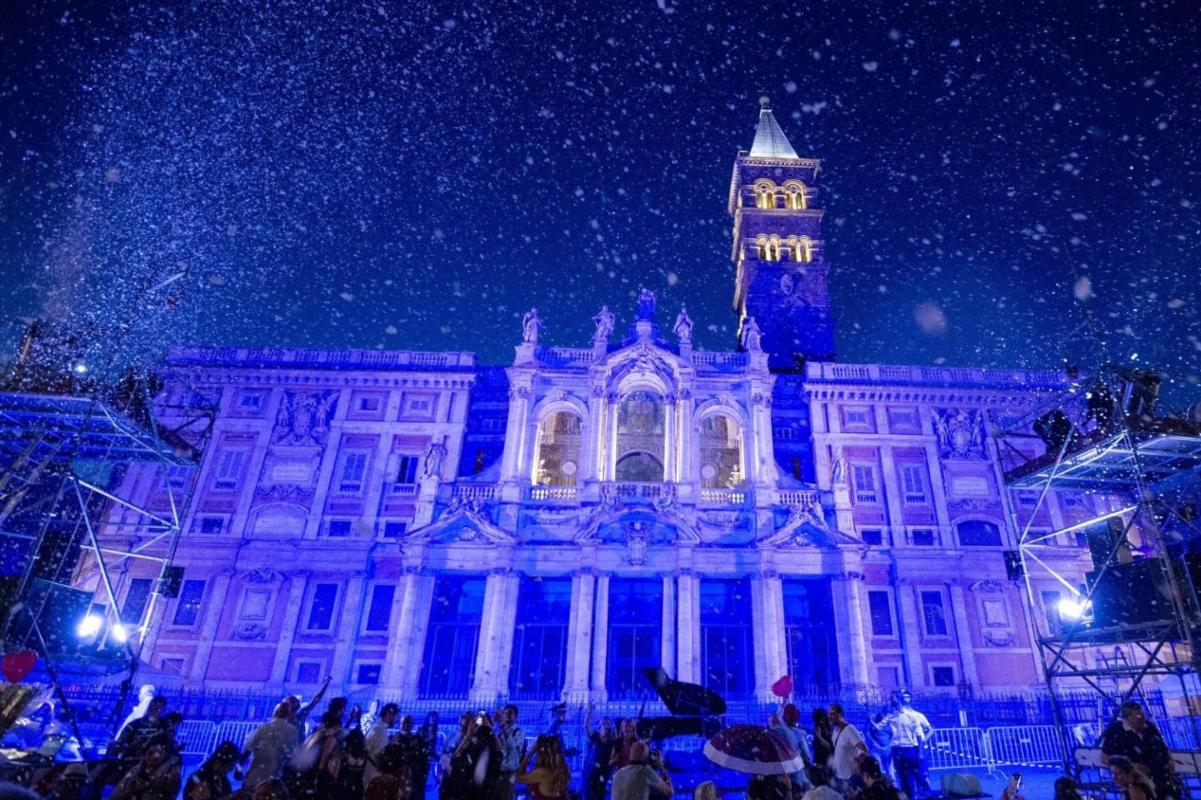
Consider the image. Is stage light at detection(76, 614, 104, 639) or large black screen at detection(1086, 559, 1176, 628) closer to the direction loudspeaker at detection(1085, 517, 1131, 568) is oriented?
the stage light

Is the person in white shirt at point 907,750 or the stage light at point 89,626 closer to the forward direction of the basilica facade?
the person in white shirt

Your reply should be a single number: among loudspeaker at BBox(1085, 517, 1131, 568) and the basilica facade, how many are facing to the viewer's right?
0

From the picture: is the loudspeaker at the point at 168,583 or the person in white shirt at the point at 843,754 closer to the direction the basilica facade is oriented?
the person in white shirt

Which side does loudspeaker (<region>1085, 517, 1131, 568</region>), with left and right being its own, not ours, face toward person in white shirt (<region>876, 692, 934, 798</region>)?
front

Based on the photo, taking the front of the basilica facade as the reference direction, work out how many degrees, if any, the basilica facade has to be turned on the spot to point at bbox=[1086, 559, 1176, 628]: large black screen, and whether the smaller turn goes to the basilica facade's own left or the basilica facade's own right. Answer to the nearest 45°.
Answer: approximately 45° to the basilica facade's own left

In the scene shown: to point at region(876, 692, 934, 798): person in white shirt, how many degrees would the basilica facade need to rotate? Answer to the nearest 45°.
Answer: approximately 45° to its left

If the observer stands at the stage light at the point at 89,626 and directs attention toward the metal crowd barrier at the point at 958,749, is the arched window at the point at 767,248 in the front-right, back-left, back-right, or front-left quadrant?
front-left

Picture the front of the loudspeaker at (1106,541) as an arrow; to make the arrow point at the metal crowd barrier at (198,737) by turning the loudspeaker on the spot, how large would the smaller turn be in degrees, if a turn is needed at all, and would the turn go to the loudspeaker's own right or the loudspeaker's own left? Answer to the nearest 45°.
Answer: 0° — it already faces it

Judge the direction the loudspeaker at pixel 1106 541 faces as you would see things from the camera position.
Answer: facing the viewer and to the left of the viewer

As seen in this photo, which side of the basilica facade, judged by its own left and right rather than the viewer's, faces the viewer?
front
